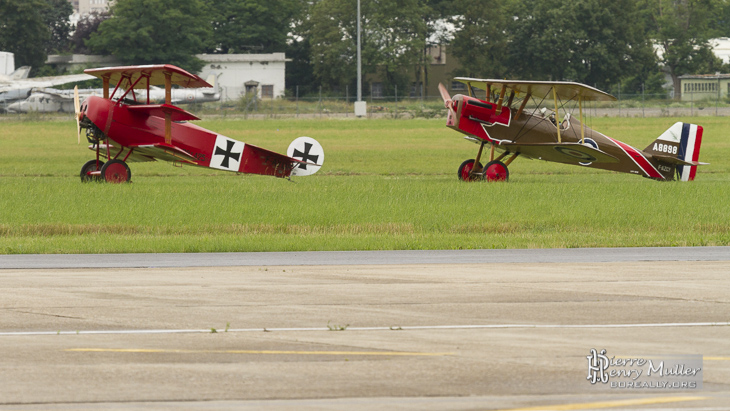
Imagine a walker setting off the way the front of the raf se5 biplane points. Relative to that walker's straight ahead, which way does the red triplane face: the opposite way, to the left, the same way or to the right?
the same way

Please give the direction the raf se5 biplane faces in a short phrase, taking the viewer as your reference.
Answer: facing to the left of the viewer

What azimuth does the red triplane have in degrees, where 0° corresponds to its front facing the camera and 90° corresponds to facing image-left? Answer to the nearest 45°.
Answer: approximately 90°

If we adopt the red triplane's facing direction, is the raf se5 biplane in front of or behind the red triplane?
behind

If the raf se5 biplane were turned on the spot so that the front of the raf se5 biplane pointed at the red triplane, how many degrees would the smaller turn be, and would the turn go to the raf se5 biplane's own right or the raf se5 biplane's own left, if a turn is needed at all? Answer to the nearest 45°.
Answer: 0° — it already faces it

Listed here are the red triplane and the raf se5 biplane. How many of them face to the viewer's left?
2
